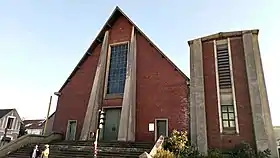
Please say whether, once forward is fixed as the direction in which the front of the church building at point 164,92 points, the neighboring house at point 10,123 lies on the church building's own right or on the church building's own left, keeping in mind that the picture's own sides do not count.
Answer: on the church building's own right

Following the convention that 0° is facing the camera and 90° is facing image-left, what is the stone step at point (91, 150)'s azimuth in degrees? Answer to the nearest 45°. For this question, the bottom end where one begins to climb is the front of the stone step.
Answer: approximately 0°

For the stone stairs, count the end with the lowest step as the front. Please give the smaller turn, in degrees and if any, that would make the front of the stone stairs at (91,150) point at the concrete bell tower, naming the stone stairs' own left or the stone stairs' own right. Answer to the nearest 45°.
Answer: approximately 90° to the stone stairs' own left

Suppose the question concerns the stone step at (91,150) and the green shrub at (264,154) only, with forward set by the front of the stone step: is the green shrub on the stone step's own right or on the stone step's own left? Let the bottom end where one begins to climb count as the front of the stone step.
on the stone step's own left

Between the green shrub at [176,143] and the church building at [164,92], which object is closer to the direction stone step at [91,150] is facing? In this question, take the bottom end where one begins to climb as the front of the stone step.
the green shrub

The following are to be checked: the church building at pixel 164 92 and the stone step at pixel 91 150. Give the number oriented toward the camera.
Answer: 2

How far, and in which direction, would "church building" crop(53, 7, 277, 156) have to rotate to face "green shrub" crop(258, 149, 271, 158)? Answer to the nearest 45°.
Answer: approximately 45° to its left

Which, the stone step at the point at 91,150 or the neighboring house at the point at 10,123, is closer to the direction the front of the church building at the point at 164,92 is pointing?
the stone step

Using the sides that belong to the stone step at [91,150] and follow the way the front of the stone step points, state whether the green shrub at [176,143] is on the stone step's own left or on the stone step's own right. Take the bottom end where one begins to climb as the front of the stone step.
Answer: on the stone step's own left
